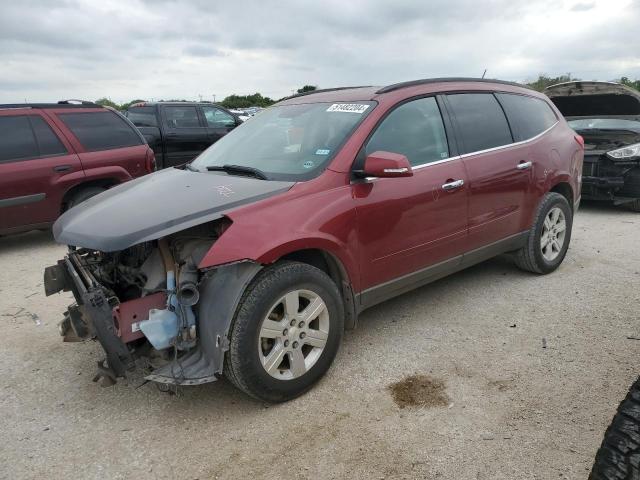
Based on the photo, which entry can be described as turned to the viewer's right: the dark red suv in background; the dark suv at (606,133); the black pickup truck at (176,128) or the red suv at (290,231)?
the black pickup truck at (176,128)

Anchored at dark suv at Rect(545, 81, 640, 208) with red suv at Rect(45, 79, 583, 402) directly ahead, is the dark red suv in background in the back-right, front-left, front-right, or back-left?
front-right

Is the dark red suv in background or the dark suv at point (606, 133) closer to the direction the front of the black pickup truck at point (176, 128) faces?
the dark suv

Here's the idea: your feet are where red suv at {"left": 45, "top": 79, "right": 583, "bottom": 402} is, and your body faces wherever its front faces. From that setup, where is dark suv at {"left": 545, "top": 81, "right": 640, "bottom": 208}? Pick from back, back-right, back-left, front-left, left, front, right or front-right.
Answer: back

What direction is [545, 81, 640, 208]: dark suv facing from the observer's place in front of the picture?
facing the viewer and to the left of the viewer

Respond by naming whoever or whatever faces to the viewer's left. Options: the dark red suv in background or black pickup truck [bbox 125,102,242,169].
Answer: the dark red suv in background

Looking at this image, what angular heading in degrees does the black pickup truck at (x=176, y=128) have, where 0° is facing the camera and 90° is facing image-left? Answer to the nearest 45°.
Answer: approximately 270°

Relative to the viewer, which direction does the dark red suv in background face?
to the viewer's left

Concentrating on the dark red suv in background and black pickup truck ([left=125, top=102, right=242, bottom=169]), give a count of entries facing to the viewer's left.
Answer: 1

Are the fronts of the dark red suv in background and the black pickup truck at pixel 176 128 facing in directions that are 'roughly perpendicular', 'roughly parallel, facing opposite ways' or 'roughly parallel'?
roughly parallel, facing opposite ways

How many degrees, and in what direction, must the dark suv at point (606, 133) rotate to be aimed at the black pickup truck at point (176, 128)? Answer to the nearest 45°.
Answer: approximately 45° to its right

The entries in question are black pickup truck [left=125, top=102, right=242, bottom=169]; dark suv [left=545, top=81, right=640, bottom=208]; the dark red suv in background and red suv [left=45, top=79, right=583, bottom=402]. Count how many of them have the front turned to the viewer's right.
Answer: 1

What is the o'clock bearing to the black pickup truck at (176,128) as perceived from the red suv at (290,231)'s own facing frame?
The black pickup truck is roughly at 4 o'clock from the red suv.
